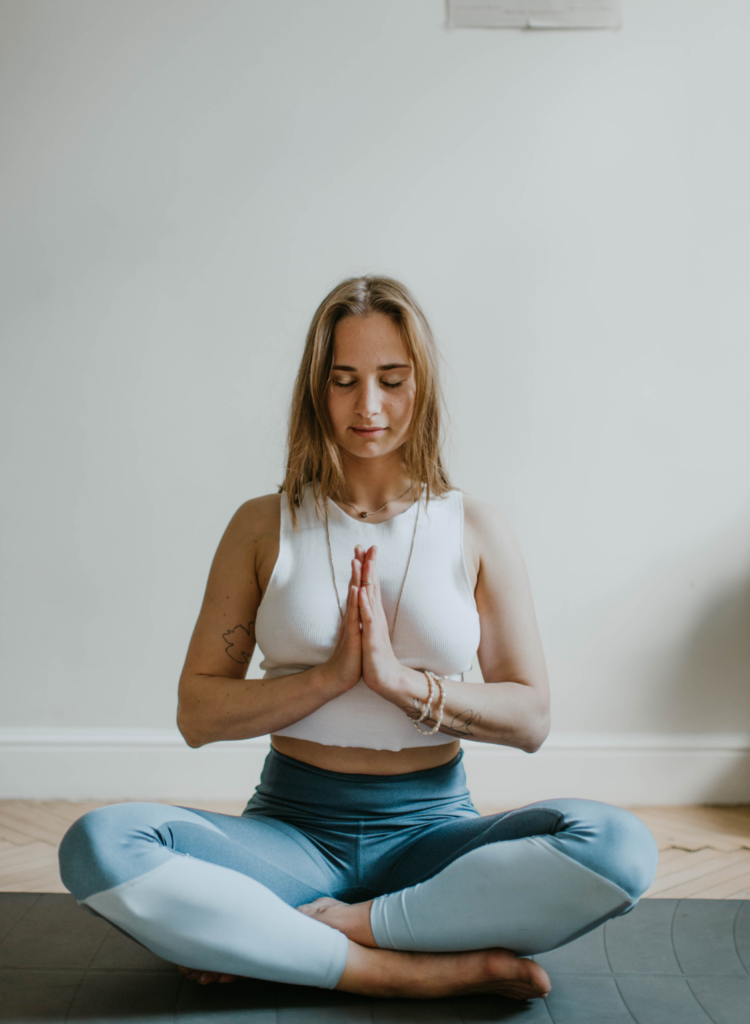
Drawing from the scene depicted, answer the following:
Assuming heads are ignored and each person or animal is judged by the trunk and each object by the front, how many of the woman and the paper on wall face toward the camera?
2

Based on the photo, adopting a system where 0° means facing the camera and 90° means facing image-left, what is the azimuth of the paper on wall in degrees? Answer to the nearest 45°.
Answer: approximately 0°

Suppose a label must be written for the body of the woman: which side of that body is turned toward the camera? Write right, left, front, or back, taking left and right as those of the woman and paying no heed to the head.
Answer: front
